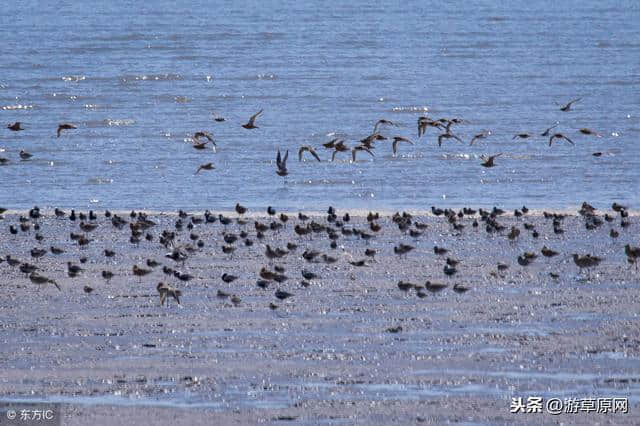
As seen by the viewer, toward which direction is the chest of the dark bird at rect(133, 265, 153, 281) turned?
to the viewer's left

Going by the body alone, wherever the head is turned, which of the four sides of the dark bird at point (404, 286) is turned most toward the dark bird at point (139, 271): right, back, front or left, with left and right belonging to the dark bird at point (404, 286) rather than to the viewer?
front

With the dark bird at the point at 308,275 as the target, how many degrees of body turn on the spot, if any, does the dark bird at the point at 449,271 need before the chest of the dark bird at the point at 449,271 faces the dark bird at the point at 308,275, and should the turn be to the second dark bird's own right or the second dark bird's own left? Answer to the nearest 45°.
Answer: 0° — it already faces it

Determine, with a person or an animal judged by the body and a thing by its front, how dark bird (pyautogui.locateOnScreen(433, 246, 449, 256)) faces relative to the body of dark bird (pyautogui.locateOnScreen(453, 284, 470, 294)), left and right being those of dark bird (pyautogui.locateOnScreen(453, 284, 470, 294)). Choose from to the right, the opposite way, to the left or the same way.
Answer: the same way

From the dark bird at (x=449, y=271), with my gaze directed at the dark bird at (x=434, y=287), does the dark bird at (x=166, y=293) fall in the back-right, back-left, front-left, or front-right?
front-right

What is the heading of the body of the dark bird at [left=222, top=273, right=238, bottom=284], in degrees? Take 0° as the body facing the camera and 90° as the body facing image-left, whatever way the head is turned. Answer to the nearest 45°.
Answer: approximately 90°

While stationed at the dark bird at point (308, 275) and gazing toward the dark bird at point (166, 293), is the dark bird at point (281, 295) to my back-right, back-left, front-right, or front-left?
front-left

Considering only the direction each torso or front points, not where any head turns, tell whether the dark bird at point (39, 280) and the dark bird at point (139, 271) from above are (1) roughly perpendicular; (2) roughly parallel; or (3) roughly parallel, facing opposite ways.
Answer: roughly parallel

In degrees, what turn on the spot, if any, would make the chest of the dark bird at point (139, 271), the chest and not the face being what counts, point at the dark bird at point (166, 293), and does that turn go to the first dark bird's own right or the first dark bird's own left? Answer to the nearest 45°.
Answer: approximately 90° to the first dark bird's own left
